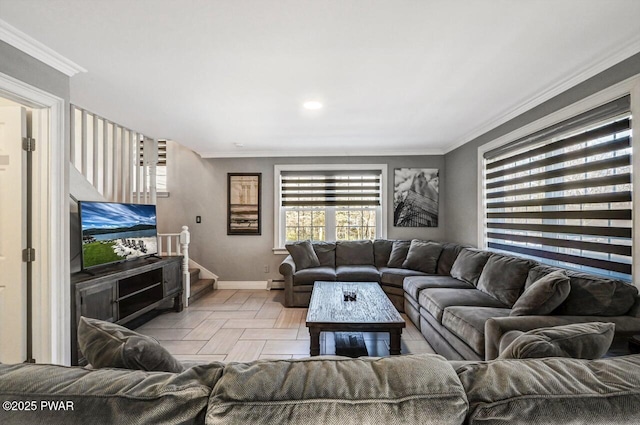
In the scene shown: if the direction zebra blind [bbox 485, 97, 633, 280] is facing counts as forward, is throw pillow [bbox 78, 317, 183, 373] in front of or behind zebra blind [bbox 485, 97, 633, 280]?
in front

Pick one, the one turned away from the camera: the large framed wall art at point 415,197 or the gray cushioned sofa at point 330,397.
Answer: the gray cushioned sofa

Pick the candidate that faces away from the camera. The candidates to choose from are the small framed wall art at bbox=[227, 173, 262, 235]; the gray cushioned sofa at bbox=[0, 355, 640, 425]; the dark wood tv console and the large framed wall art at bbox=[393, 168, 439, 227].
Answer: the gray cushioned sofa

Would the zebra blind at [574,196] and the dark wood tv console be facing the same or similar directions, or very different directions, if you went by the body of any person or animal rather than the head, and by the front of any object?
very different directions

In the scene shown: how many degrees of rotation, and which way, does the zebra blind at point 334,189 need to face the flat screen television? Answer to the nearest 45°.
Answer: approximately 45° to its right

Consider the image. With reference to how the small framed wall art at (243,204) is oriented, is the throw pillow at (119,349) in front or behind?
in front

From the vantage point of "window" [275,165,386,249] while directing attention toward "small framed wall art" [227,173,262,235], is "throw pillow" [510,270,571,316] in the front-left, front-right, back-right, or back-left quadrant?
back-left

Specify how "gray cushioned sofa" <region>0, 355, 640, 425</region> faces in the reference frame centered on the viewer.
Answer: facing away from the viewer

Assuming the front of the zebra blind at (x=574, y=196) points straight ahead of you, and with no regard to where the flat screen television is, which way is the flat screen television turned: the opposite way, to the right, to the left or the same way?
the opposite way

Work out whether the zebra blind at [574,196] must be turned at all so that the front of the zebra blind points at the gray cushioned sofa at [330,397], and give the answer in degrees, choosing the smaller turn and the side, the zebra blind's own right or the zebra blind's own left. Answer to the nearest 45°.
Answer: approximately 45° to the zebra blind's own left
